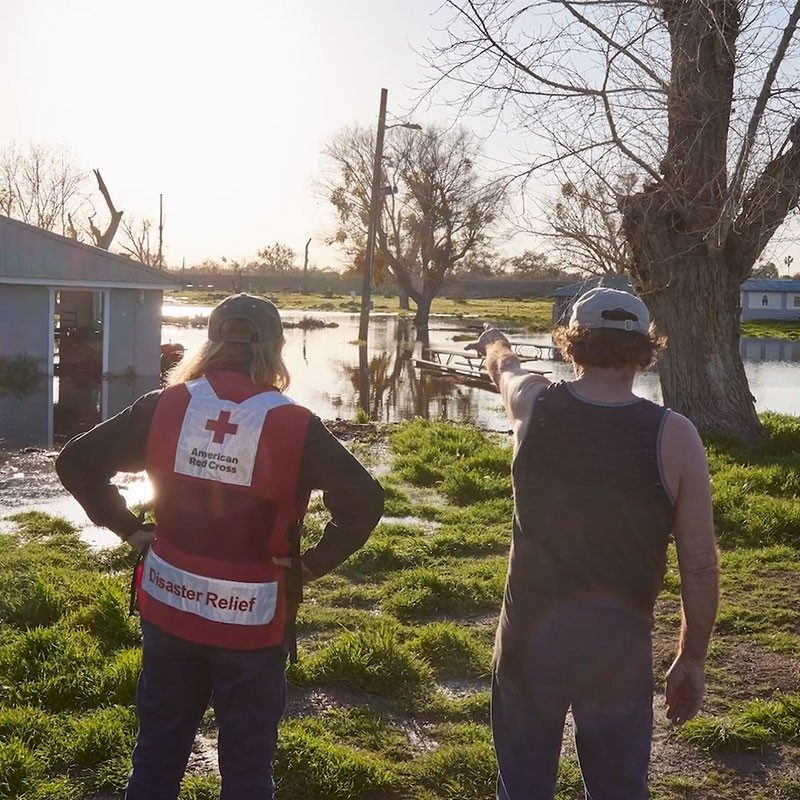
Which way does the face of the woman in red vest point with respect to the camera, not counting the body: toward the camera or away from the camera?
away from the camera

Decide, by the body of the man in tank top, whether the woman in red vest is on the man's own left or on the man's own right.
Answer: on the man's own left

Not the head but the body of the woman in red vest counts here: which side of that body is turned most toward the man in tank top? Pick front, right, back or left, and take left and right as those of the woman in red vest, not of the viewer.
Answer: right

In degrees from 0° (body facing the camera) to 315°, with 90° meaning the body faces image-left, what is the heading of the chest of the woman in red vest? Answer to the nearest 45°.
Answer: approximately 180°

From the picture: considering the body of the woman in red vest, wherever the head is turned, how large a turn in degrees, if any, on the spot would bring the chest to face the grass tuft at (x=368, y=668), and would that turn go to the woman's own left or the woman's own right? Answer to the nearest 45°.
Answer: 0° — they already face it

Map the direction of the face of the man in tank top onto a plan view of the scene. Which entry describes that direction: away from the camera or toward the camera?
away from the camera

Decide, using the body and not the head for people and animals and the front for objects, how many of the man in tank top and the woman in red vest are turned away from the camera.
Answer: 2

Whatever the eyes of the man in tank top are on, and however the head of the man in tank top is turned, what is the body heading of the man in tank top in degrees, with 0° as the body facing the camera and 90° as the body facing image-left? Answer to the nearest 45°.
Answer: approximately 180°

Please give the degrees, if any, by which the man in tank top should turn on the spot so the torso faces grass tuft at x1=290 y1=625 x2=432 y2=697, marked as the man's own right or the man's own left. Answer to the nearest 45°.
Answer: approximately 45° to the man's own left

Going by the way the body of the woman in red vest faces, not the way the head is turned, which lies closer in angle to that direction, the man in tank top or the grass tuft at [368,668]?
the grass tuft
